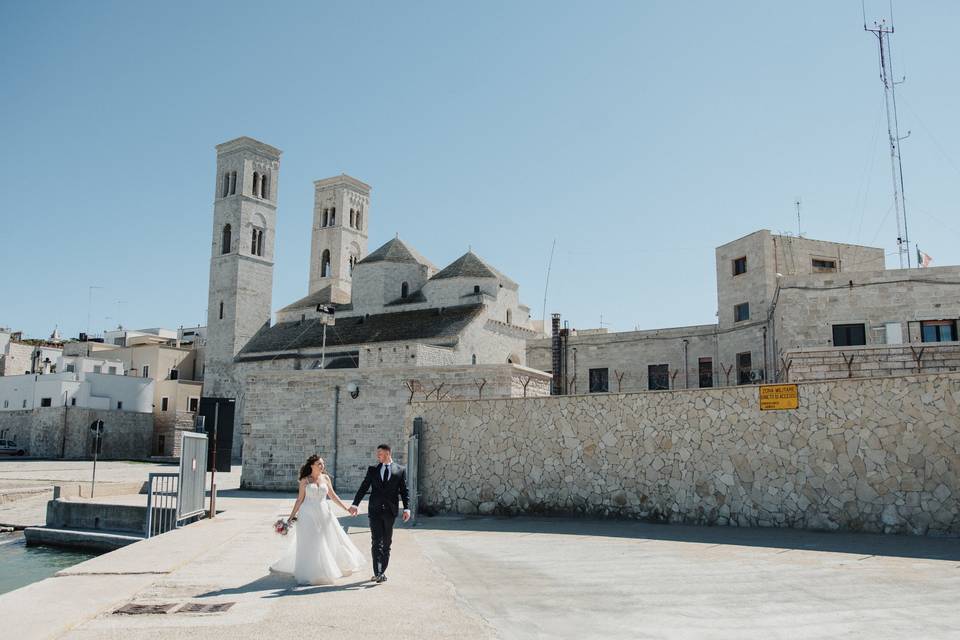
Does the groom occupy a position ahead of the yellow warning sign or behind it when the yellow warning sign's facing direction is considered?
ahead

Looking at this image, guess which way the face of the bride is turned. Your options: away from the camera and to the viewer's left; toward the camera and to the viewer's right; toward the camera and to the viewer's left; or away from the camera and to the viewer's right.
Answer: toward the camera and to the viewer's right

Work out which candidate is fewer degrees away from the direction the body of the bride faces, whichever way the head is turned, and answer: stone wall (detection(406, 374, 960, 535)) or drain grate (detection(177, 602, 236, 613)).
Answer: the drain grate

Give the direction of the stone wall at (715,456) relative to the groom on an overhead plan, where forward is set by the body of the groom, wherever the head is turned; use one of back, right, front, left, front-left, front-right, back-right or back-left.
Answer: back-left

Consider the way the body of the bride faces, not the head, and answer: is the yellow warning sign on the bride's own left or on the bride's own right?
on the bride's own left

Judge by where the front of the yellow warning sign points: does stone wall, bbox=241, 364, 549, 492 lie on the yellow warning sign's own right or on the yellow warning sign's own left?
on the yellow warning sign's own right

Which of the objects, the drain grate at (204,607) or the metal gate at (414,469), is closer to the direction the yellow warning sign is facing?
the drain grate

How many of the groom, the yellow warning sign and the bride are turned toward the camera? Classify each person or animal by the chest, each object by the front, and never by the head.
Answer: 3

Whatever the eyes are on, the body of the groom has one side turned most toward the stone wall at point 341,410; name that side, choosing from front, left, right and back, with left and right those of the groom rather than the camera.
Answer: back

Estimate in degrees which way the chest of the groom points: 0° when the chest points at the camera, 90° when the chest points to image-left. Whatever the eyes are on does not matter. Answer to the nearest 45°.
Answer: approximately 0°

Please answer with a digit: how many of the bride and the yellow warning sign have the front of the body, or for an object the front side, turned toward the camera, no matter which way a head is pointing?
2

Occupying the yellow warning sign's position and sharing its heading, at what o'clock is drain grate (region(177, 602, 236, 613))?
The drain grate is roughly at 1 o'clock from the yellow warning sign.

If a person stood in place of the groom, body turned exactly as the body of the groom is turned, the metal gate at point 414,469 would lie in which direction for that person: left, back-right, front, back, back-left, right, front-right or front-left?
back

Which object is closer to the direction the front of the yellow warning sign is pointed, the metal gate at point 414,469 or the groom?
the groom
